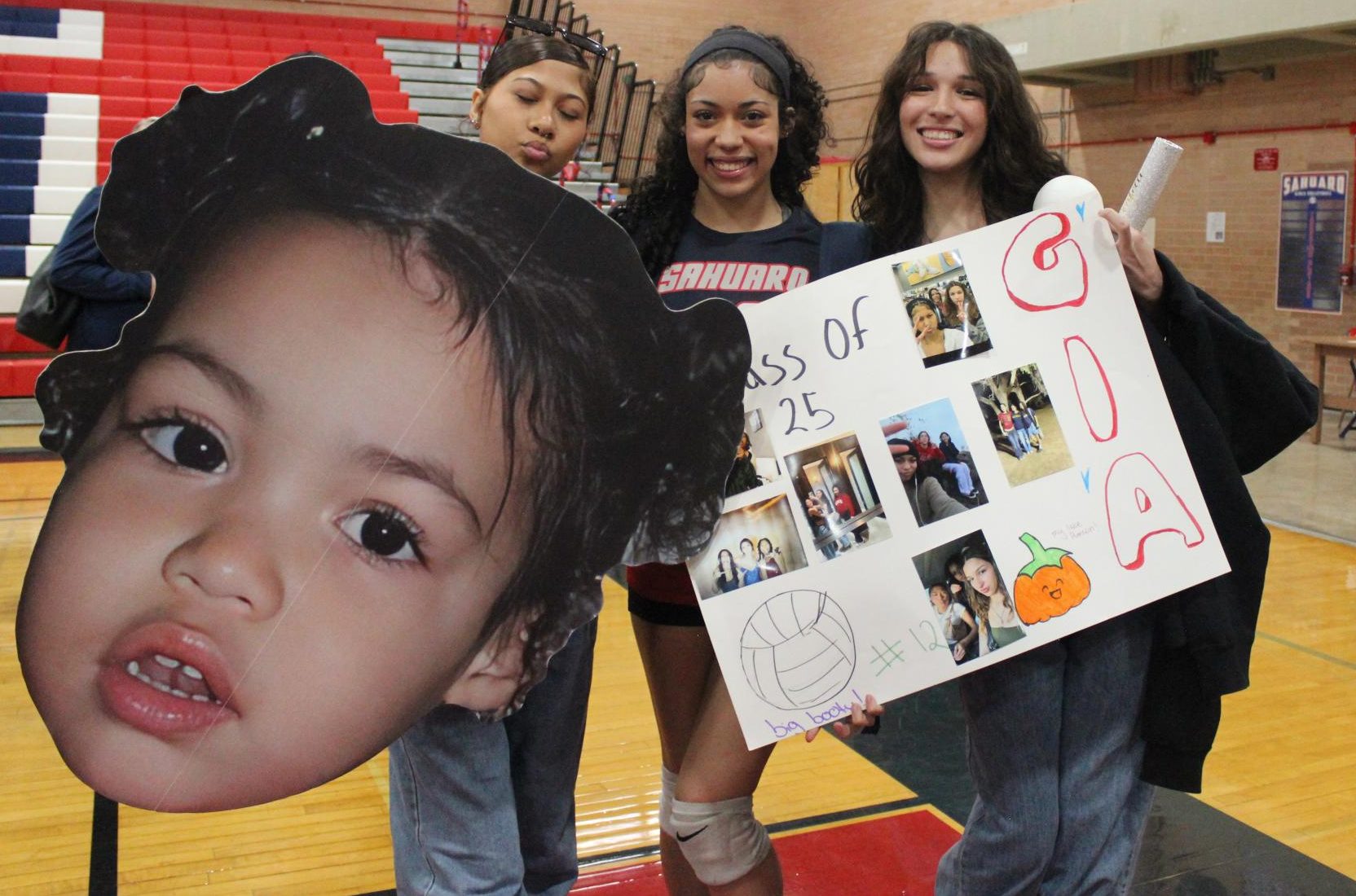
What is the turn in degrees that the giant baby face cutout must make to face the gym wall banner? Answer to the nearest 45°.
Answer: approximately 135° to its left

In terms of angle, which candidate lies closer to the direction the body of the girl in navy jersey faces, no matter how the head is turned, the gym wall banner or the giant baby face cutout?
the giant baby face cutout

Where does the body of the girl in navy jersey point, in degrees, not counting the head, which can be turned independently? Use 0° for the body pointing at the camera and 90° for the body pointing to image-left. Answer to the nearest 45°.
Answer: approximately 0°

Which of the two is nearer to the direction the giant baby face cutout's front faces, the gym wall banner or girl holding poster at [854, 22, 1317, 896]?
the girl holding poster

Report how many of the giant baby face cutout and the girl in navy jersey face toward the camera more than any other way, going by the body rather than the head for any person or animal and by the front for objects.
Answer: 2

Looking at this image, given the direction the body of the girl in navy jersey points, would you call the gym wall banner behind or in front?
behind

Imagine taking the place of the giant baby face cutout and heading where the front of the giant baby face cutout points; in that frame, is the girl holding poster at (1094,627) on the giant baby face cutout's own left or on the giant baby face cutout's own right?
on the giant baby face cutout's own left

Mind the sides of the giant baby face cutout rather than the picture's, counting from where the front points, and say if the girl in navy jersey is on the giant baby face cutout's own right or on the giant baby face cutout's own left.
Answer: on the giant baby face cutout's own left
